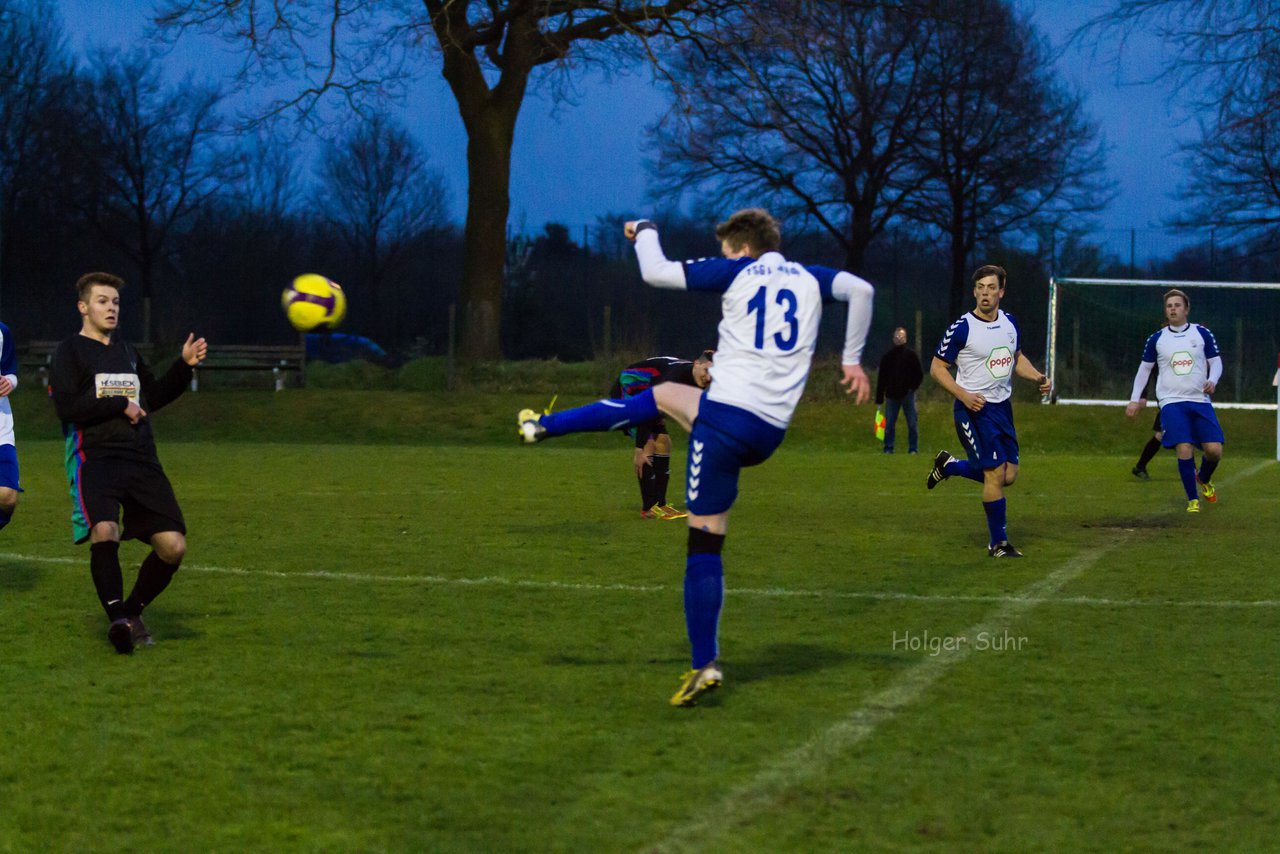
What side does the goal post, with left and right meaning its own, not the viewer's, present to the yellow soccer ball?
front

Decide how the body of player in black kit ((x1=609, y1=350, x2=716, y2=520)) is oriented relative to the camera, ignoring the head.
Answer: to the viewer's right

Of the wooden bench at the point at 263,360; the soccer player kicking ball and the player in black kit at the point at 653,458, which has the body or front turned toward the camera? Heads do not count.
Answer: the wooden bench

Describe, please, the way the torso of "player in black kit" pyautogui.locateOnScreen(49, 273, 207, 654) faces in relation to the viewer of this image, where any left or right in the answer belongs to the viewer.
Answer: facing the viewer and to the right of the viewer

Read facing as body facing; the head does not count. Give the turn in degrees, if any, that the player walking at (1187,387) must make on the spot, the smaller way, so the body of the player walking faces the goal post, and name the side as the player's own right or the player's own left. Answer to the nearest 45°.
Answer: approximately 180°

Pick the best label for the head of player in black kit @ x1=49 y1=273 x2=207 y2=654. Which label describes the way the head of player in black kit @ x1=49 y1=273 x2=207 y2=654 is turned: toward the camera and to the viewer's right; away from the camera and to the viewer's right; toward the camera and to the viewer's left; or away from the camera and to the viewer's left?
toward the camera and to the viewer's right

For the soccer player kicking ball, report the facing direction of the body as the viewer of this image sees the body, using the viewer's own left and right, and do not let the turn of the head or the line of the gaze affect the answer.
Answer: facing away from the viewer and to the left of the viewer

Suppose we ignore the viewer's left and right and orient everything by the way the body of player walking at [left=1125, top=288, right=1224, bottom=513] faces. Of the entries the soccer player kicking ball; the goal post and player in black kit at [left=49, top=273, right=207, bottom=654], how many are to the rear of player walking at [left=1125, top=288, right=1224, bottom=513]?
1

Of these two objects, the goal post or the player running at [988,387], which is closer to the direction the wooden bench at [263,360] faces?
the player running

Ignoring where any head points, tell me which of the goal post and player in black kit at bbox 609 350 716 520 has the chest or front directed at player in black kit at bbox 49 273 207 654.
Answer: the goal post
